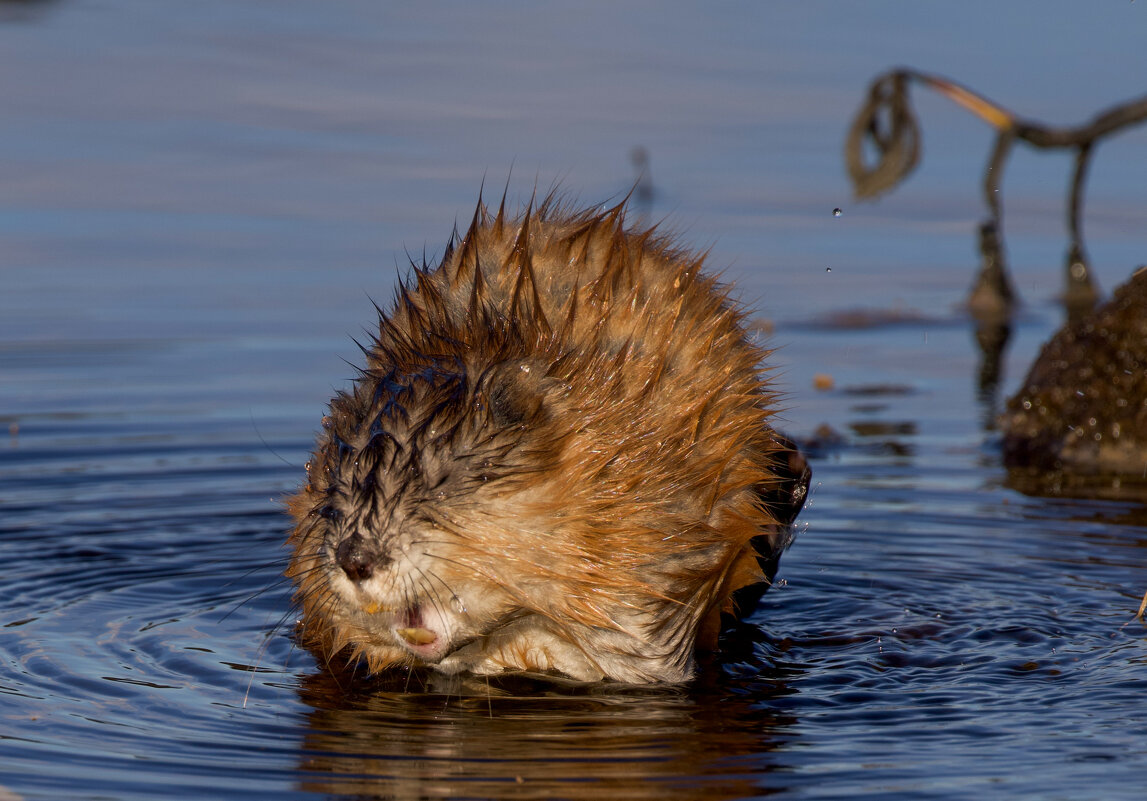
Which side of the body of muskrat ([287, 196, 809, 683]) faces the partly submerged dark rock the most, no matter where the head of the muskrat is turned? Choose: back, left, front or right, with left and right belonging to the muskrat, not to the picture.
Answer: back

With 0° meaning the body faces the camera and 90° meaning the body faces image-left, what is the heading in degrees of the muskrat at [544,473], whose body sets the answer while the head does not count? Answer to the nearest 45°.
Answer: approximately 45°

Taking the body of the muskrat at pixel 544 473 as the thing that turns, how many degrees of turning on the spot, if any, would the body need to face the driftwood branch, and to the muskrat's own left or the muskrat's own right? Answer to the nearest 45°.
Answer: approximately 135° to the muskrat's own right
